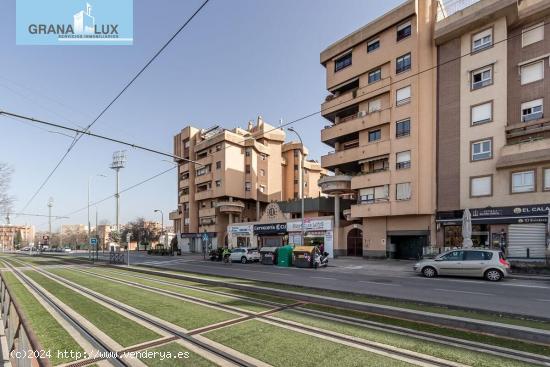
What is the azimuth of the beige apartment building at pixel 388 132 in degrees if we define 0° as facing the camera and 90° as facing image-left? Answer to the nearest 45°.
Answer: approximately 45°
